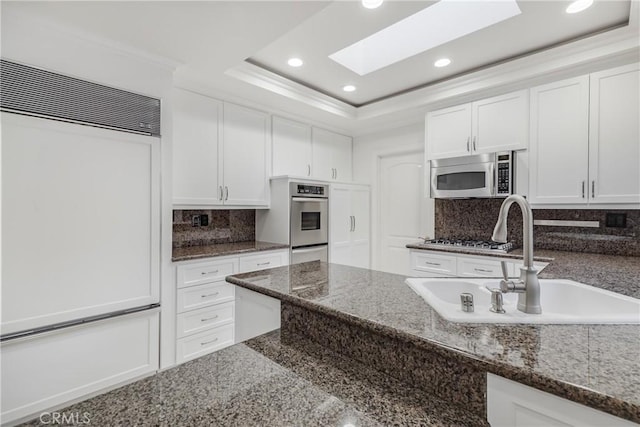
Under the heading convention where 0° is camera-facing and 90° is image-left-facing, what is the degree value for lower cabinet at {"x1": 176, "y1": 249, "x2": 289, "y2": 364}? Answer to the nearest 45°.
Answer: approximately 315°

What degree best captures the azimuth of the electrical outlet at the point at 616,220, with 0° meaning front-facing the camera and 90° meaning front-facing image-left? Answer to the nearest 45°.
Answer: approximately 0°

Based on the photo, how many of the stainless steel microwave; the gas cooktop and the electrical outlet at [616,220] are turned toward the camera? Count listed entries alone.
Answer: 3

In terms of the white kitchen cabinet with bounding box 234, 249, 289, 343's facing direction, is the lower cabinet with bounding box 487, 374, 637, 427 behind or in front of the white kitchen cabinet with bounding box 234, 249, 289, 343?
in front

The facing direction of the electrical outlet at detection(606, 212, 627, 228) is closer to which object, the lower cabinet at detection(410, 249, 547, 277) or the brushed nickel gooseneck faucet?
the brushed nickel gooseneck faucet

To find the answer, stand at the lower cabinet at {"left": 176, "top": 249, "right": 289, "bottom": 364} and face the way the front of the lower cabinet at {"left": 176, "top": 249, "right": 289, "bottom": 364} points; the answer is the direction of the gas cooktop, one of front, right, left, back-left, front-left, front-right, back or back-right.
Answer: front-left

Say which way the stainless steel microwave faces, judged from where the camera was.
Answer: facing the viewer

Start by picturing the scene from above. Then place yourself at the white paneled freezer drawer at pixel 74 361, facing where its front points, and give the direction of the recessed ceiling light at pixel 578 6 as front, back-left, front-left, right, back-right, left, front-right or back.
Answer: front

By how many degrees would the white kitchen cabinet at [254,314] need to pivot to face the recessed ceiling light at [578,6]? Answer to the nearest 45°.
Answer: approximately 45° to its left

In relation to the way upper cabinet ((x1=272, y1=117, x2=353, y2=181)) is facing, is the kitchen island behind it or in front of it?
in front

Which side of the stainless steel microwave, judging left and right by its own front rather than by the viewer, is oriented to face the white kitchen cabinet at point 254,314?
front
